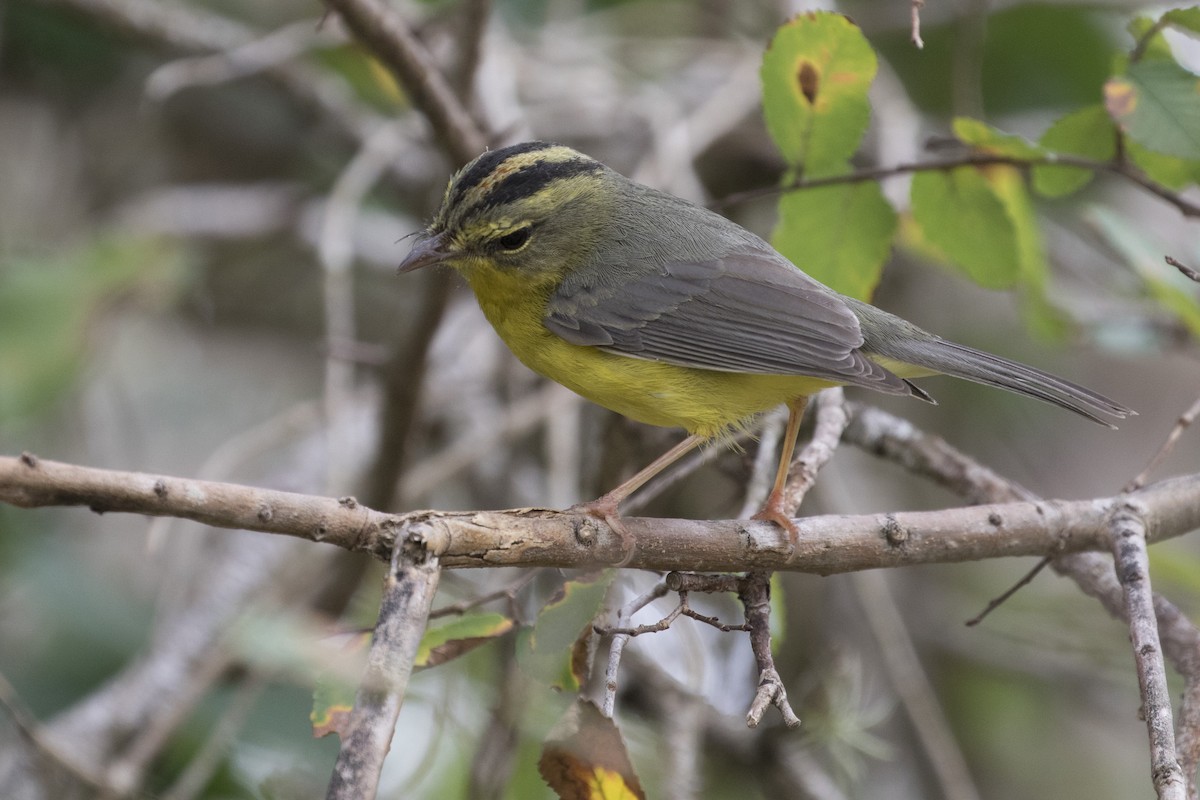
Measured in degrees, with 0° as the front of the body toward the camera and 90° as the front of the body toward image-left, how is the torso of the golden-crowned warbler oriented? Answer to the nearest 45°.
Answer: approximately 90°

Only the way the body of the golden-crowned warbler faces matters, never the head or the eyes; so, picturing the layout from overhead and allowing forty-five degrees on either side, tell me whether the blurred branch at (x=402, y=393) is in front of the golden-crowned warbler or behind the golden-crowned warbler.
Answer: in front

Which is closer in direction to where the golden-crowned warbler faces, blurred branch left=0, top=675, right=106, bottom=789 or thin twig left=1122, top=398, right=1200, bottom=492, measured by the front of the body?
the blurred branch

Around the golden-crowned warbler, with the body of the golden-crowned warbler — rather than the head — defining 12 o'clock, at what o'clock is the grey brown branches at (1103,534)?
The grey brown branches is roughly at 6 o'clock from the golden-crowned warbler.

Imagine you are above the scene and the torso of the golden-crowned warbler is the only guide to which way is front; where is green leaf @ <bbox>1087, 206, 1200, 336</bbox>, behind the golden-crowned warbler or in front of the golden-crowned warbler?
behind

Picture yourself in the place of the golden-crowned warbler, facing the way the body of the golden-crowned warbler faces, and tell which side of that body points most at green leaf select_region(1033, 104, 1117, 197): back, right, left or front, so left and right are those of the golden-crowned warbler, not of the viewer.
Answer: back

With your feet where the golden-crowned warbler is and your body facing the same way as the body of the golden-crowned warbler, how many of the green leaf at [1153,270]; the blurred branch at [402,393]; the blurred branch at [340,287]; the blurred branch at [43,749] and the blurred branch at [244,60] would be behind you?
1
